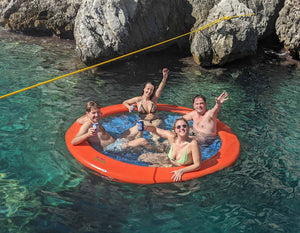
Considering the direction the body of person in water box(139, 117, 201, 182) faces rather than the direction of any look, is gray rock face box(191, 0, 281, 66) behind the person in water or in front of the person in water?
behind

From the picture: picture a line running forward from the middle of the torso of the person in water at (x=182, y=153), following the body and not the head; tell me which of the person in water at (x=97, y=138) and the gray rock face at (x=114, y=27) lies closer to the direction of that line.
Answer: the person in water

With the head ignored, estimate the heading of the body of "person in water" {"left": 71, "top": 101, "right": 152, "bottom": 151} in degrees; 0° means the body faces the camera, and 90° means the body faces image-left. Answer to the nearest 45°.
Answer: approximately 315°

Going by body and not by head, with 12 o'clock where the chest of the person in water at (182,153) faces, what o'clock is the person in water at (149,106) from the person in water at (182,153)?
the person in water at (149,106) is roughly at 4 o'clock from the person in water at (182,153).

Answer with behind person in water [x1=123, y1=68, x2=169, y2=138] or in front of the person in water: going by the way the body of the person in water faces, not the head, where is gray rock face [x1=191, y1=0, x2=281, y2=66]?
behind

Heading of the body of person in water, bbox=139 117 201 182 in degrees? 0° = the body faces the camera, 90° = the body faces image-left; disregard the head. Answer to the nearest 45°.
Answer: approximately 45°

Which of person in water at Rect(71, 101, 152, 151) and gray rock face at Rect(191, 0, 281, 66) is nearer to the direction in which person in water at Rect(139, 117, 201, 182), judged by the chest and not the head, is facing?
the person in water

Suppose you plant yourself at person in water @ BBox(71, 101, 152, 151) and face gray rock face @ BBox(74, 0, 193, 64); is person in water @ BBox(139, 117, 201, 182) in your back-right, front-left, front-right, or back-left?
back-right
